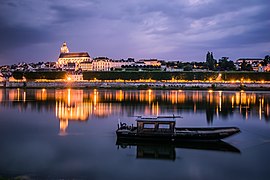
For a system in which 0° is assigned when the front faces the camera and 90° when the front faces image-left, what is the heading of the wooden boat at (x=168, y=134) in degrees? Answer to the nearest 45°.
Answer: approximately 270°
